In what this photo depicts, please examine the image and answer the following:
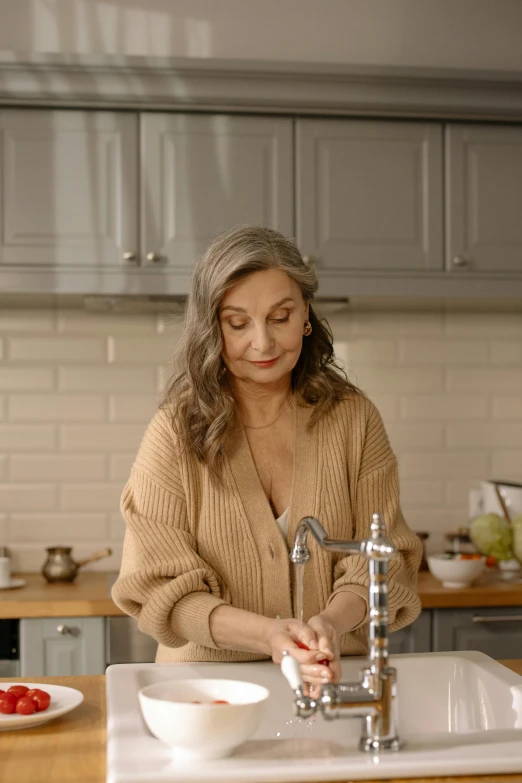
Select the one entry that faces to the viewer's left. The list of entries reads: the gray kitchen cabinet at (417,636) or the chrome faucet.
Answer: the chrome faucet

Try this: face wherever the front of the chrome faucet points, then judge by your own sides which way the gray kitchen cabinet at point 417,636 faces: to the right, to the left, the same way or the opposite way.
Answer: to the left

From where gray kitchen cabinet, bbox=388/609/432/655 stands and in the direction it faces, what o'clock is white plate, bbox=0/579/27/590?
The white plate is roughly at 3 o'clock from the gray kitchen cabinet.

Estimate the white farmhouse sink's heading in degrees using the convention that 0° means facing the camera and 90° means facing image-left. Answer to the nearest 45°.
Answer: approximately 180°

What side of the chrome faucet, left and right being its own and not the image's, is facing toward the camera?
left
